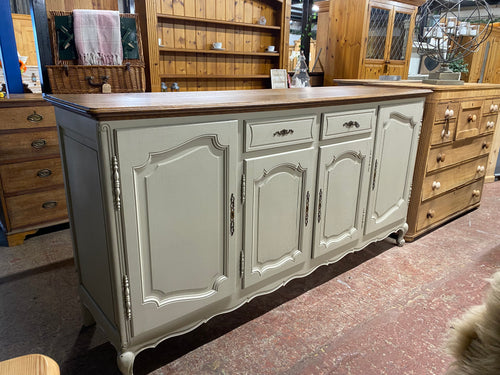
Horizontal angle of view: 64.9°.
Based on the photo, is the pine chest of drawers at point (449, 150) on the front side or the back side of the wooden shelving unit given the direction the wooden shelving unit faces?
on the front side

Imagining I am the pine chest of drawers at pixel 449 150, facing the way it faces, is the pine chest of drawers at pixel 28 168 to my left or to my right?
on my right

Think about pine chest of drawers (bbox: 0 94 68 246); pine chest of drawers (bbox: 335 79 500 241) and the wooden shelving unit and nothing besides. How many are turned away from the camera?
0

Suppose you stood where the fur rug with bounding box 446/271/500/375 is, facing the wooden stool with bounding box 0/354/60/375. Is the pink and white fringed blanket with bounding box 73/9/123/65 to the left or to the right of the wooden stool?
right

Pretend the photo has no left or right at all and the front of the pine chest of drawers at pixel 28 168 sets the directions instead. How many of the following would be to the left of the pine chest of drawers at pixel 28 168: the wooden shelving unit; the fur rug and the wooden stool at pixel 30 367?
1

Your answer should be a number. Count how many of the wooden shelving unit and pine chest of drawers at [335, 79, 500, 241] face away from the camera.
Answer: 0

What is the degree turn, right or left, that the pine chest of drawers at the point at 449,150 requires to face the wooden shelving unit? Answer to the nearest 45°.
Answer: approximately 135° to its right

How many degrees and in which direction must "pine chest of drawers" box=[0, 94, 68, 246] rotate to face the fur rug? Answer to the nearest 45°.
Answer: approximately 45° to its left

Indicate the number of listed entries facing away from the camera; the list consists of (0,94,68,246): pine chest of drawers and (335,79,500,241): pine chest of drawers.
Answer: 0

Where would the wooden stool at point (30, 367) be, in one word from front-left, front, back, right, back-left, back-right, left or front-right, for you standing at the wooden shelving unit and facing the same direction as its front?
front-right

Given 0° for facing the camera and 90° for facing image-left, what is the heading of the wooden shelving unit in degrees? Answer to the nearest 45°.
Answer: approximately 315°

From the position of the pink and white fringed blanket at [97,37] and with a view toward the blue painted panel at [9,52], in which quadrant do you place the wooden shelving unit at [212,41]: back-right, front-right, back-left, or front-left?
back-right

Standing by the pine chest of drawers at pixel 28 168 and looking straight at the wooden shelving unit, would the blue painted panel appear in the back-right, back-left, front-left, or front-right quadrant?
front-left

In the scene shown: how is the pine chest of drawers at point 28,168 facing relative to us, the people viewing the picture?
facing the viewer and to the right of the viewer
